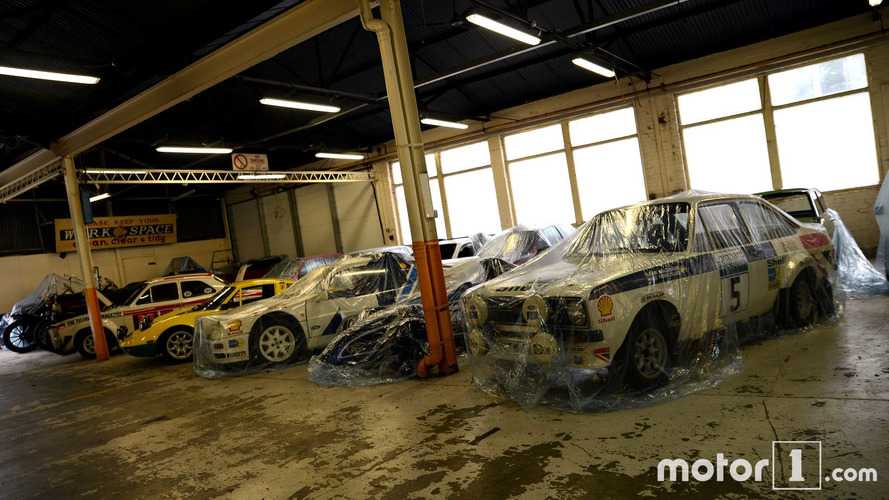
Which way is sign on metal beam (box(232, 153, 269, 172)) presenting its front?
toward the camera

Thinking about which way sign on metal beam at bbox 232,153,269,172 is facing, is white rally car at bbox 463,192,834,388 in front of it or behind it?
in front

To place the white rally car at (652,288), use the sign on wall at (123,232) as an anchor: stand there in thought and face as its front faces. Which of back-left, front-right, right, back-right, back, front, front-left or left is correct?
front

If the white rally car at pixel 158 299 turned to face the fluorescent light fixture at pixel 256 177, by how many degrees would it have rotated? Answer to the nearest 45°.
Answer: approximately 180°

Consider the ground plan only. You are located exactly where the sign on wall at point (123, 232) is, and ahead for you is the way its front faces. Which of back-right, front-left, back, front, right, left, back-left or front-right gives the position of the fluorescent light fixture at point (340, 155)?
front-left

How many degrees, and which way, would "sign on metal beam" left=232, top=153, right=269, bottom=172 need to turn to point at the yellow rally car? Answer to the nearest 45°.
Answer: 0° — it already faces it

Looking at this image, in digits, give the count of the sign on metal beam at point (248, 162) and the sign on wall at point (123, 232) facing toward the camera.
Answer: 2

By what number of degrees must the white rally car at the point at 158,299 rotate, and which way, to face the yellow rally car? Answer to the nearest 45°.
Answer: approximately 45° to its left

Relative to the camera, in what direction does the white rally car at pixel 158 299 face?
facing the viewer and to the left of the viewer

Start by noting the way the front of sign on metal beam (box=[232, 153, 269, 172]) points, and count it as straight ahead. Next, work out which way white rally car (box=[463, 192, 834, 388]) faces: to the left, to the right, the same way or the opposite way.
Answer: to the right

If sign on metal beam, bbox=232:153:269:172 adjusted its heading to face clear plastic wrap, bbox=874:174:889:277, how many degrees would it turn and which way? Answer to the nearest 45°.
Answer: approximately 45° to its left

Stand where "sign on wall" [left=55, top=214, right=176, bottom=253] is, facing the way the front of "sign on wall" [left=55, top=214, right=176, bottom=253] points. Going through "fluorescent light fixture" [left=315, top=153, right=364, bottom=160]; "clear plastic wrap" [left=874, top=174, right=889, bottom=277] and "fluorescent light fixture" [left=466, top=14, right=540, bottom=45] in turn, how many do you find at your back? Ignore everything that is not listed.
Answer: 0

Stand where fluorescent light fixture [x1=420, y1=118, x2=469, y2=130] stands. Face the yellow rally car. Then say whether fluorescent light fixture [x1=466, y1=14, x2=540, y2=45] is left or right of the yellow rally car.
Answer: left

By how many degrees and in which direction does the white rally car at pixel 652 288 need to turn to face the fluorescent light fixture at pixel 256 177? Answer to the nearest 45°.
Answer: approximately 90° to its right

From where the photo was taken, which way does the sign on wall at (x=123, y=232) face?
toward the camera

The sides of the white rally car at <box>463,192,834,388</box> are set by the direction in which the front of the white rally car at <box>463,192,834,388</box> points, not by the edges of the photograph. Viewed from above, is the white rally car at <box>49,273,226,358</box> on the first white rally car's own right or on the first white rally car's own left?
on the first white rally car's own right

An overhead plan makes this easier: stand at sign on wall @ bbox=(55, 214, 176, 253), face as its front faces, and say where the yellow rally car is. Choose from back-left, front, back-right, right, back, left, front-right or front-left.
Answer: front
